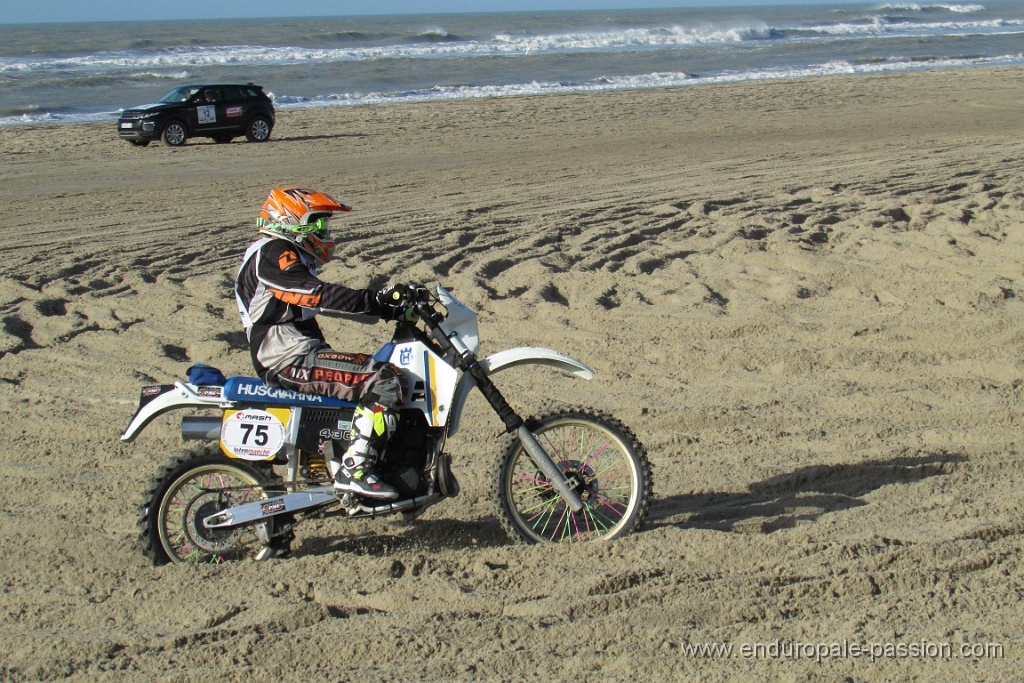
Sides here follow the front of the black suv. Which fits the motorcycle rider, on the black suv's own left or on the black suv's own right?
on the black suv's own left

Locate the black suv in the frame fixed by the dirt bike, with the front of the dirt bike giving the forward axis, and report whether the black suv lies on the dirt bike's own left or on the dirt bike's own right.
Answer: on the dirt bike's own left

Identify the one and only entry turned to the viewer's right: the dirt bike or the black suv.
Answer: the dirt bike

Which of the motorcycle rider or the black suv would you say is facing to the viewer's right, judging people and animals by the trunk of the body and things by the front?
the motorcycle rider

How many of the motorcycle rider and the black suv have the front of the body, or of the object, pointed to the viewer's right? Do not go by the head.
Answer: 1

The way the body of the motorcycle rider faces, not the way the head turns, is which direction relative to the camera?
to the viewer's right

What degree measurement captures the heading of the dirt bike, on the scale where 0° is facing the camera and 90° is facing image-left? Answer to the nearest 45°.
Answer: approximately 270°

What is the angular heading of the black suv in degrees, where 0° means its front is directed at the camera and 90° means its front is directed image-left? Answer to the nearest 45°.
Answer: approximately 45°

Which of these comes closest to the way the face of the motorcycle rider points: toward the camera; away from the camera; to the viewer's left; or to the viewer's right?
to the viewer's right

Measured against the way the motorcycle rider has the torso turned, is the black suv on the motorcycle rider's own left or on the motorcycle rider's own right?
on the motorcycle rider's own left
